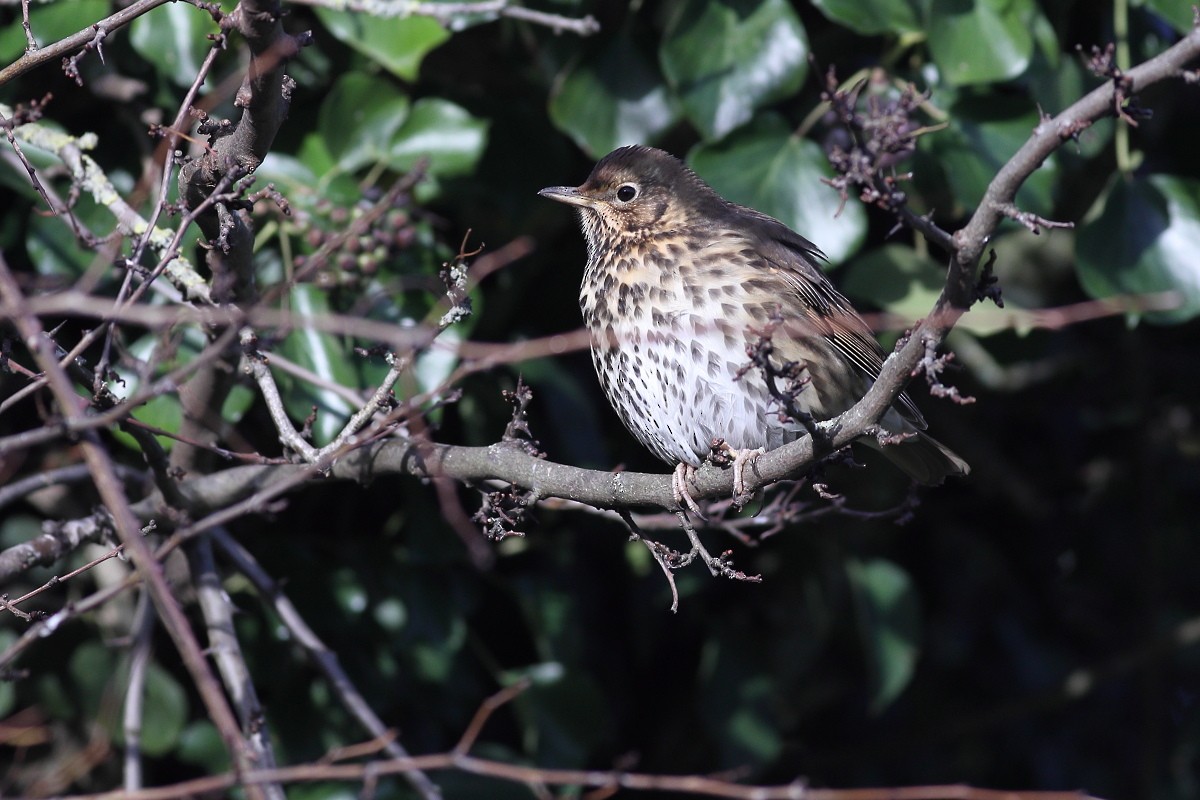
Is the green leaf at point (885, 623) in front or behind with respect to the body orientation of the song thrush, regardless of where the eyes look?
behind

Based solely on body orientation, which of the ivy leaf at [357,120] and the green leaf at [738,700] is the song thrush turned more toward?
the ivy leaf

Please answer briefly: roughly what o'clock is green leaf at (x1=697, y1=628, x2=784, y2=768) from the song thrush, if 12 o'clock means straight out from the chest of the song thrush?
The green leaf is roughly at 4 o'clock from the song thrush.

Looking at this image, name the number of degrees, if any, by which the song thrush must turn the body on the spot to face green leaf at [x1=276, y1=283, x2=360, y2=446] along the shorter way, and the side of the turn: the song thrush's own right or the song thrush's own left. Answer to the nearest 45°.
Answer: approximately 45° to the song thrush's own right

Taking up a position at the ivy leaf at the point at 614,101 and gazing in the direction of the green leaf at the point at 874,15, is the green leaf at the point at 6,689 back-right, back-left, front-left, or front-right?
back-right

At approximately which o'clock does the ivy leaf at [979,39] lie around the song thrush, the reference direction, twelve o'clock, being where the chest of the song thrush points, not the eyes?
The ivy leaf is roughly at 7 o'clock from the song thrush.

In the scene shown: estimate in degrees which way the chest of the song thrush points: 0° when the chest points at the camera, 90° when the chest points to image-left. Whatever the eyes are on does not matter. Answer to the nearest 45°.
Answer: approximately 45°
